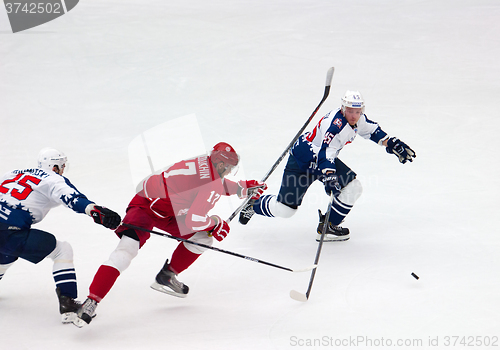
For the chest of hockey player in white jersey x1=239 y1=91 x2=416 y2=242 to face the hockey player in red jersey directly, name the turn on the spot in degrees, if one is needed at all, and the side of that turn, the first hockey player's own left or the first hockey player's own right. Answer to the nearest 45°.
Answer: approximately 90° to the first hockey player's own right

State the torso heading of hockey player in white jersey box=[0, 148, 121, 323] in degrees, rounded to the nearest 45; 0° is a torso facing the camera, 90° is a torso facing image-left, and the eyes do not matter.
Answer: approximately 225°

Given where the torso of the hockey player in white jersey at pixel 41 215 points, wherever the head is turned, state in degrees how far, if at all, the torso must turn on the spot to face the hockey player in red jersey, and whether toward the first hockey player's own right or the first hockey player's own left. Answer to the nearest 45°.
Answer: approximately 45° to the first hockey player's own right

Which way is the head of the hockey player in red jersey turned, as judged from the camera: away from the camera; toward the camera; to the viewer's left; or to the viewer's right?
to the viewer's right
